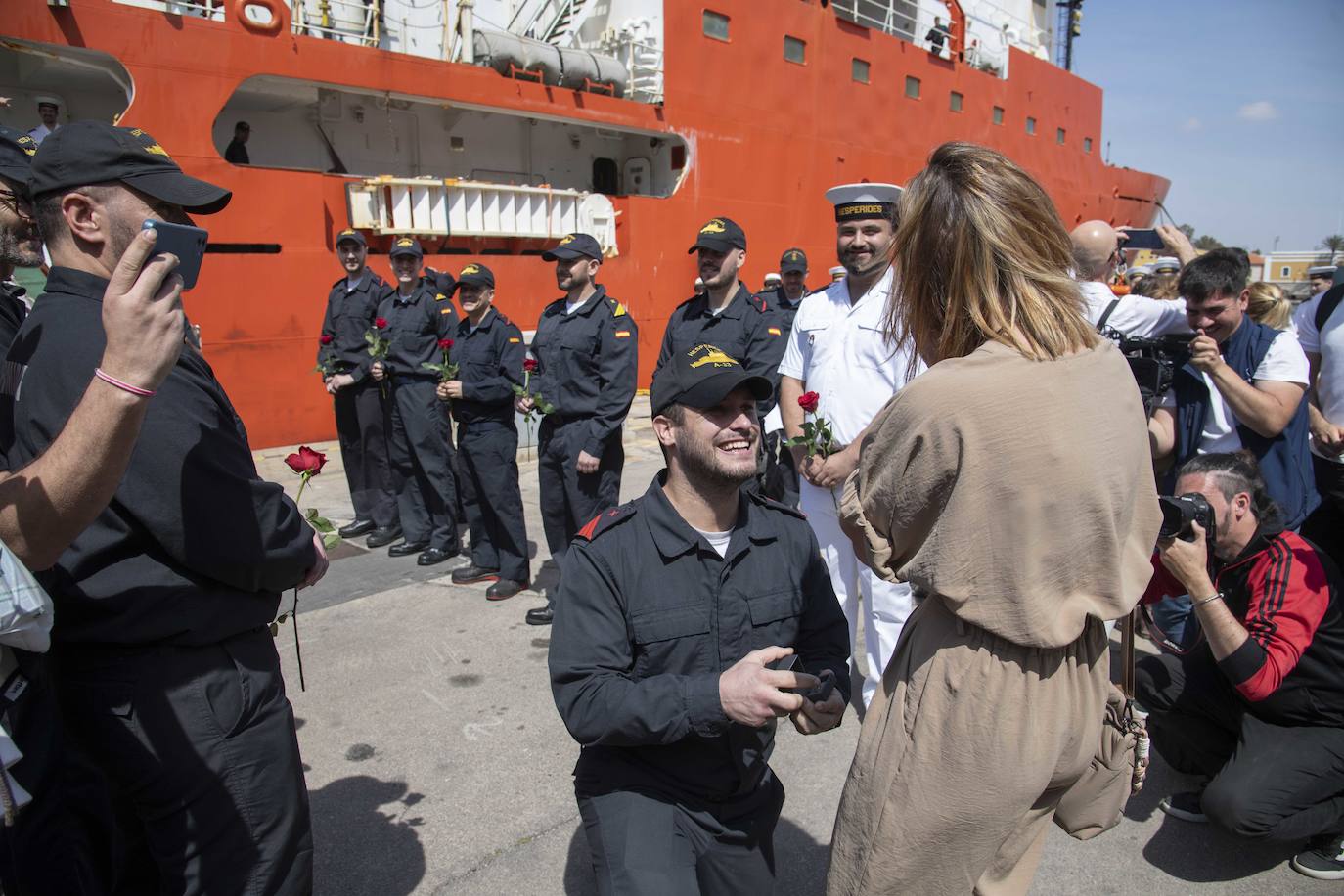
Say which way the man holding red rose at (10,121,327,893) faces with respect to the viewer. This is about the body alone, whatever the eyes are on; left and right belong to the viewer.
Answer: facing to the right of the viewer

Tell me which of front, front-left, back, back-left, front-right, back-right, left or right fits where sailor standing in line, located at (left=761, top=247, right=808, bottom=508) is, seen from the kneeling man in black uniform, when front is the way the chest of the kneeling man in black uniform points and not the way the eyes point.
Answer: back-left

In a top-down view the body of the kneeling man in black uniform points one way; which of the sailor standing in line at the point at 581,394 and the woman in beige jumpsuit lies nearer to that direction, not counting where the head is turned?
the woman in beige jumpsuit

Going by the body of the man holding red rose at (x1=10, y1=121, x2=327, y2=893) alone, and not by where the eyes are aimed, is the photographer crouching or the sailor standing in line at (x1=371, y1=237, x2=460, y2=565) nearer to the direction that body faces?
the photographer crouching

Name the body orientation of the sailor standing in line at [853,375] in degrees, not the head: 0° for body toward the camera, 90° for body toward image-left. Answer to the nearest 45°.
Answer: approximately 0°

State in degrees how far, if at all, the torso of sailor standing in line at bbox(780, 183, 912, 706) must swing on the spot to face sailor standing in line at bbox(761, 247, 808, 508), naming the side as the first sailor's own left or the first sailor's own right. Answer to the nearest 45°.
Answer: approximately 180°

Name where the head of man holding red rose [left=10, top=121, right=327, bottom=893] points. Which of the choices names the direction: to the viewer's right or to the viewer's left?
to the viewer's right

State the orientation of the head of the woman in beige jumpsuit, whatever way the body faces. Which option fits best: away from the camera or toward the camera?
away from the camera

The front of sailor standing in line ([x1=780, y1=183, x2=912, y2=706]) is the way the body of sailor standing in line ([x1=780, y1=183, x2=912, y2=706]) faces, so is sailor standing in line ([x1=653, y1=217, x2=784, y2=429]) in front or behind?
behind

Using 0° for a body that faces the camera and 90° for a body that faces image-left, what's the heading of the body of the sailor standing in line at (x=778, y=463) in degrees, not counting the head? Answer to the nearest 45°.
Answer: approximately 0°

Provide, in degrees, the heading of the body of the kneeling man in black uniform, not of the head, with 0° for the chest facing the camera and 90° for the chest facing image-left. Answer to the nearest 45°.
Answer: approximately 315°

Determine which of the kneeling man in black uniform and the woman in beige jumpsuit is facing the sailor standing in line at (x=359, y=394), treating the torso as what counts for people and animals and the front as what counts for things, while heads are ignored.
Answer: the woman in beige jumpsuit

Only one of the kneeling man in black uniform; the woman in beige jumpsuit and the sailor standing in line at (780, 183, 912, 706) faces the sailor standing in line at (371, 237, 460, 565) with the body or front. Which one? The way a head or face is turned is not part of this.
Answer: the woman in beige jumpsuit
